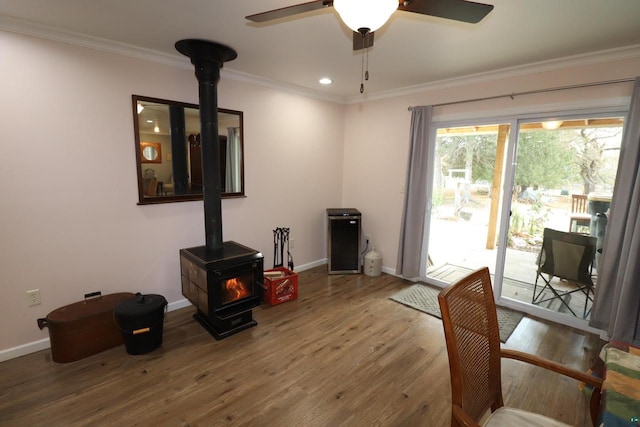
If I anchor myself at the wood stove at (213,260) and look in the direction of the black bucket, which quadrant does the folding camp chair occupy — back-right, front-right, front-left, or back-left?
back-left

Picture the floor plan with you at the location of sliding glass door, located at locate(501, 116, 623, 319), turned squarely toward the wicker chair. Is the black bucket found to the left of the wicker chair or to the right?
right

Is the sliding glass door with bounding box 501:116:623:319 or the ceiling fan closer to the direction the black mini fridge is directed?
the ceiling fan

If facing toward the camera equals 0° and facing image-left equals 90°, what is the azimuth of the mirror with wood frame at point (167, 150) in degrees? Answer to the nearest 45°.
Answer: approximately 315°

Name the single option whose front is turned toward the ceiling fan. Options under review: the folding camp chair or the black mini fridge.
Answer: the black mini fridge

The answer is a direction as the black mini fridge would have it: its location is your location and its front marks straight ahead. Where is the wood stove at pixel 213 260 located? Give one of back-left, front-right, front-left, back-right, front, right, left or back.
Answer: front-right

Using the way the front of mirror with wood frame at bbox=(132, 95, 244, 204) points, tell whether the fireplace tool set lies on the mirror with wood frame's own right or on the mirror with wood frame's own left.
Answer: on the mirror with wood frame's own left

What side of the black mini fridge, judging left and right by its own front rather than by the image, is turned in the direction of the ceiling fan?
front

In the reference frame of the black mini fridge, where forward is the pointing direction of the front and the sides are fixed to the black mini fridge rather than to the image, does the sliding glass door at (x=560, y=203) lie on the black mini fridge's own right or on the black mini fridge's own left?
on the black mini fridge's own left

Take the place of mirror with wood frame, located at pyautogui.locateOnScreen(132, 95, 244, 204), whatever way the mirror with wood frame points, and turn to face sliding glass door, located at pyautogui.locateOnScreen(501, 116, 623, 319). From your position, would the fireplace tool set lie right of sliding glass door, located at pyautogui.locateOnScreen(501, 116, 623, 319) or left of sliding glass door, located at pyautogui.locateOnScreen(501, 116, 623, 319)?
left
